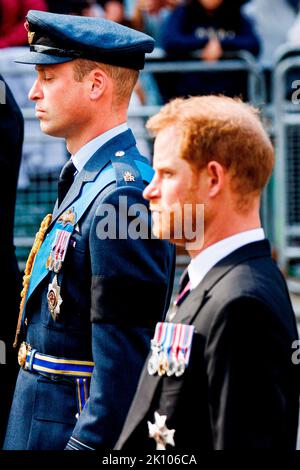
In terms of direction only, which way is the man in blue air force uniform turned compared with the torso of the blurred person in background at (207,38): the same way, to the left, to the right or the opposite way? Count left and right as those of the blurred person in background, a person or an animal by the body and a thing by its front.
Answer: to the right

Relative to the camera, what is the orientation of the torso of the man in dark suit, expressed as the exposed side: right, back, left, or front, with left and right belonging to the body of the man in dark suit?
left

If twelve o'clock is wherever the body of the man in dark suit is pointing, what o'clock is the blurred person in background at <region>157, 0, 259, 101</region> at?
The blurred person in background is roughly at 3 o'clock from the man in dark suit.

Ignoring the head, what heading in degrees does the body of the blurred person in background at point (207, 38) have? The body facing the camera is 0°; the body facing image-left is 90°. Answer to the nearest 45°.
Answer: approximately 0°

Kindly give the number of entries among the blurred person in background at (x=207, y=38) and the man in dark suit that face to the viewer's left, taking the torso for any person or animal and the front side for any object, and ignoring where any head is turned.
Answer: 1

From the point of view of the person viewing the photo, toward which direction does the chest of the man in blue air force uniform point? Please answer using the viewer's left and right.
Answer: facing to the left of the viewer

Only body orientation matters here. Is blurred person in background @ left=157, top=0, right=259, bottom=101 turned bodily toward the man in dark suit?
yes

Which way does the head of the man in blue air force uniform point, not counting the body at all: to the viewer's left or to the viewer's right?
to the viewer's left

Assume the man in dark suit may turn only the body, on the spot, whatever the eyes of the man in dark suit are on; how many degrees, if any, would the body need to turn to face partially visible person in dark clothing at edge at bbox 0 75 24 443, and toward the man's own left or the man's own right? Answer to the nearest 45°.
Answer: approximately 45° to the man's own right

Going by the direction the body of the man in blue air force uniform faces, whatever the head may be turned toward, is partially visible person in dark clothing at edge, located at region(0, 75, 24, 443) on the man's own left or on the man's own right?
on the man's own right

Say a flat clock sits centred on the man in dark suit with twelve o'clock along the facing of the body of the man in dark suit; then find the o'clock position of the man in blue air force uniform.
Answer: The man in blue air force uniform is roughly at 2 o'clock from the man in dark suit.

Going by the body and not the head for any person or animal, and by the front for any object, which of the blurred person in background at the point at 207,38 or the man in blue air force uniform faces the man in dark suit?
the blurred person in background

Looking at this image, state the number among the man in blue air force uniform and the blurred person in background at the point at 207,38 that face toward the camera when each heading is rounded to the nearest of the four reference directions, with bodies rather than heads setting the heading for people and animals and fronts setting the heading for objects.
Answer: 1
